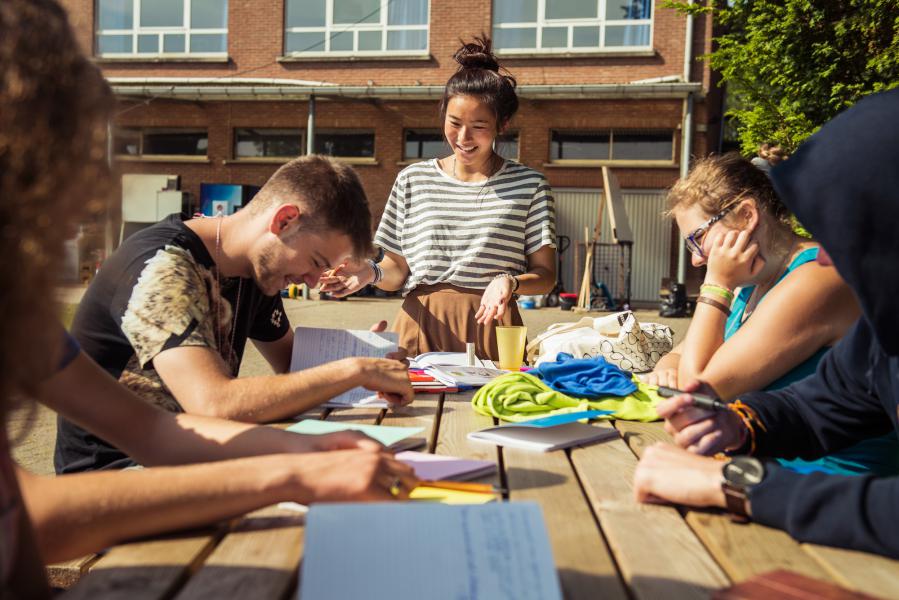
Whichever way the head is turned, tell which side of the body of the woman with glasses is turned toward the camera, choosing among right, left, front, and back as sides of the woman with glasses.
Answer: left

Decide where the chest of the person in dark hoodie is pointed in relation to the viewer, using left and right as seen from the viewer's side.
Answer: facing to the left of the viewer

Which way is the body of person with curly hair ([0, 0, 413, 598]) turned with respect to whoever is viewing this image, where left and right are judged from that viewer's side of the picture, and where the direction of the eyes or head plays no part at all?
facing to the right of the viewer

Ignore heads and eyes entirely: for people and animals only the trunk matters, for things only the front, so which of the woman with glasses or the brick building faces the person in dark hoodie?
the brick building

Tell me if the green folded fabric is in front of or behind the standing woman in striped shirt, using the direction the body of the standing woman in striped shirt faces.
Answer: in front

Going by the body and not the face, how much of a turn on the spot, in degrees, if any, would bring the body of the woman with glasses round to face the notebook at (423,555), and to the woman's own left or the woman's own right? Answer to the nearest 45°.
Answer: approximately 90° to the woman's own left

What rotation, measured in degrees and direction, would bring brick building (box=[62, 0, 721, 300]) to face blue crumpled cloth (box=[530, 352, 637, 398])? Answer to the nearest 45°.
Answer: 0° — it already faces it

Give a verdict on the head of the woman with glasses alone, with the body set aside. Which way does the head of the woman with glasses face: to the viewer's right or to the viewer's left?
to the viewer's left

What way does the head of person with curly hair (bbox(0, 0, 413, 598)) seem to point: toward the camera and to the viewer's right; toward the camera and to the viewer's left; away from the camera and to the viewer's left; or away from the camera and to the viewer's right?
away from the camera and to the viewer's right
